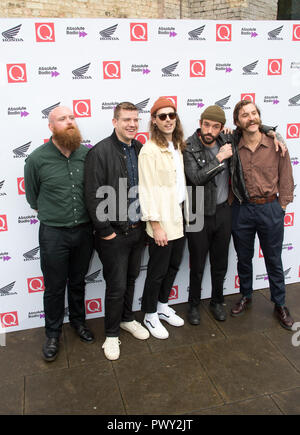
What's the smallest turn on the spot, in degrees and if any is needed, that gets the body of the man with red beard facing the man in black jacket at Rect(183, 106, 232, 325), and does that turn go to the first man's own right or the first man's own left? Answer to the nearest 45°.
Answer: approximately 45° to the first man's own left

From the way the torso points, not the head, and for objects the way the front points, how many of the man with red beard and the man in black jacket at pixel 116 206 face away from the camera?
0

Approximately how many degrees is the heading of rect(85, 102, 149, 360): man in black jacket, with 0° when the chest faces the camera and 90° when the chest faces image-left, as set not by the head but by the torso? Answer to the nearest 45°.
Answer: approximately 315°

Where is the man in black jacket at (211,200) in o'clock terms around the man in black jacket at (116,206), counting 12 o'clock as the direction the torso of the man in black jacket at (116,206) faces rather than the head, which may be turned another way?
the man in black jacket at (211,200) is roughly at 10 o'clock from the man in black jacket at (116,206).

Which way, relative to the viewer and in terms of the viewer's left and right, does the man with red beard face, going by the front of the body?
facing the viewer and to the right of the viewer
